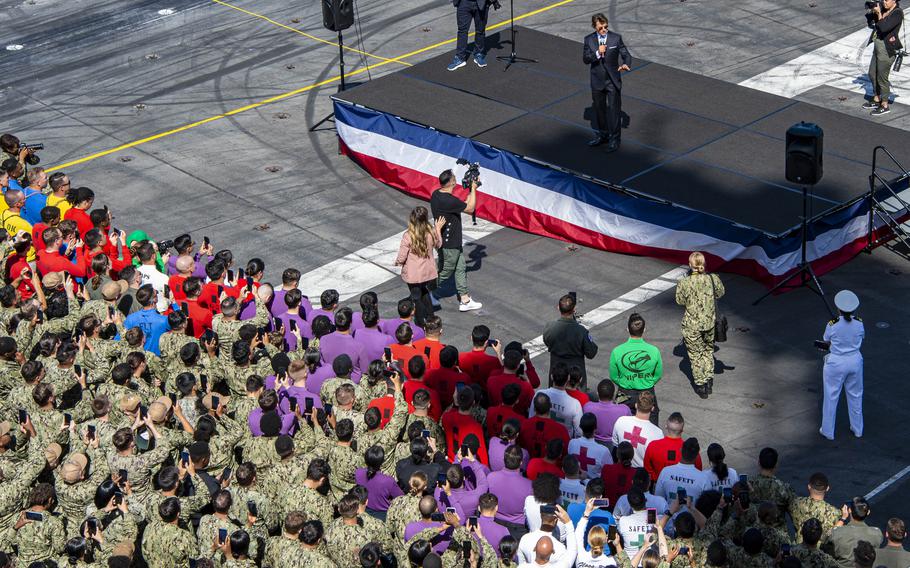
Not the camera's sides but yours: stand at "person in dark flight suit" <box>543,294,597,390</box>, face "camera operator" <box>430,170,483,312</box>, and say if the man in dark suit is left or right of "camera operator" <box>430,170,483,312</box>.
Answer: right

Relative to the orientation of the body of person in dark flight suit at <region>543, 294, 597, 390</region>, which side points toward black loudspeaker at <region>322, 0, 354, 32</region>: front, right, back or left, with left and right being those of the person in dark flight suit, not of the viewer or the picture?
front

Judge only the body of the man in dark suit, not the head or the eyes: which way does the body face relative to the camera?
toward the camera

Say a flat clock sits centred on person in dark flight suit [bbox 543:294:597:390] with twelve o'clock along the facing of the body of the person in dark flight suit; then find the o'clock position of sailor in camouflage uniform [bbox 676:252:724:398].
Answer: The sailor in camouflage uniform is roughly at 2 o'clock from the person in dark flight suit.

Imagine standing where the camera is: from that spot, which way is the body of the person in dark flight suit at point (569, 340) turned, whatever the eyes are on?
away from the camera

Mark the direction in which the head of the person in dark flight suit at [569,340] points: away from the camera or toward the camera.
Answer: away from the camera

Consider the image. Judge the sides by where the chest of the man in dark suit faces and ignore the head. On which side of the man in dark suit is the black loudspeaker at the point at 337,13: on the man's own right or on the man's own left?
on the man's own right

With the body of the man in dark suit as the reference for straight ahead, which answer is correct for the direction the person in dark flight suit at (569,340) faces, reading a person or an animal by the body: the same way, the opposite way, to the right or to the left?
the opposite way

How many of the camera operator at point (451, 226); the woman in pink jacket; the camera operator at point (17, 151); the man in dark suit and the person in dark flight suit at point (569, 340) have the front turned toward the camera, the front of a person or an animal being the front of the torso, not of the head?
1

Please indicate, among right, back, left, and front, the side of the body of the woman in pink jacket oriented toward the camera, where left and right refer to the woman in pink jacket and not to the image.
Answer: back

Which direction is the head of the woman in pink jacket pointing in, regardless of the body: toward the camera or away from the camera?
away from the camera

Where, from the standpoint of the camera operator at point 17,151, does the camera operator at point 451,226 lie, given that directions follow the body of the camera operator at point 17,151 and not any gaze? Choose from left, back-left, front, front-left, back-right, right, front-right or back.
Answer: front-right

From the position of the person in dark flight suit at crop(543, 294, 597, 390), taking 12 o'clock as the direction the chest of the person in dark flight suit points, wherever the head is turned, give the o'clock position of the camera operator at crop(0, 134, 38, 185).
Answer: The camera operator is roughly at 10 o'clock from the person in dark flight suit.

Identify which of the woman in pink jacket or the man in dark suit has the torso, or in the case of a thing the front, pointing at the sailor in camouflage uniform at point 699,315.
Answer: the man in dark suit

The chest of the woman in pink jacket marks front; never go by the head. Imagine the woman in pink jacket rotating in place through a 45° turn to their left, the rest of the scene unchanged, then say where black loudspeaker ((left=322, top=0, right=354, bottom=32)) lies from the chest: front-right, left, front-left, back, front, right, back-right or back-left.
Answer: front-right

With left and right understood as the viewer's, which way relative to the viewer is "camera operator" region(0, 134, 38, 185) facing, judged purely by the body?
facing to the right of the viewer

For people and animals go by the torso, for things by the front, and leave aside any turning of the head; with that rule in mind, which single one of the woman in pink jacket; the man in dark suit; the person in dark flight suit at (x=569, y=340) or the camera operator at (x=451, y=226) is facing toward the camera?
the man in dark suit

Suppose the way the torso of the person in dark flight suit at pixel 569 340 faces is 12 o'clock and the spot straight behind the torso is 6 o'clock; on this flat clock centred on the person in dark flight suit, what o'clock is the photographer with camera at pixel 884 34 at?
The photographer with camera is roughly at 1 o'clock from the person in dark flight suit.

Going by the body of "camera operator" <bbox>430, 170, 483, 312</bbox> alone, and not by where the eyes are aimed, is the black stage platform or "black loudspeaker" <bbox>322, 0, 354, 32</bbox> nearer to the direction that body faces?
the black stage platform

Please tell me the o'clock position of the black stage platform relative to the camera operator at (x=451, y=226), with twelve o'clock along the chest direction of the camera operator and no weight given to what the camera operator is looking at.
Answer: The black stage platform is roughly at 12 o'clock from the camera operator.
